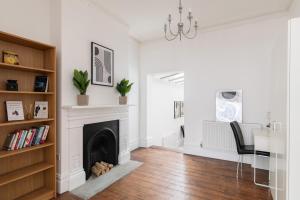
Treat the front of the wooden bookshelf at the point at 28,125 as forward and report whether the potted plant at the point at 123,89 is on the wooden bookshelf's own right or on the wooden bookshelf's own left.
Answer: on the wooden bookshelf's own left

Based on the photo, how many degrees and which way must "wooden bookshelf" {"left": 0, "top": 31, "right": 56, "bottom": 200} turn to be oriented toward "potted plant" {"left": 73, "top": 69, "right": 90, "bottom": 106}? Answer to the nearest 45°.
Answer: approximately 45° to its left

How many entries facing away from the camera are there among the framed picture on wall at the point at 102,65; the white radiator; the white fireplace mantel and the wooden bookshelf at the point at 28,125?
0

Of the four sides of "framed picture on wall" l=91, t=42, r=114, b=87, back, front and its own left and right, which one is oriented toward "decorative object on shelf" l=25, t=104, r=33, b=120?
right

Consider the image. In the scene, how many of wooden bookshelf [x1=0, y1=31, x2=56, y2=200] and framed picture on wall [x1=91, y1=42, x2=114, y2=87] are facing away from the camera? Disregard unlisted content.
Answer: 0

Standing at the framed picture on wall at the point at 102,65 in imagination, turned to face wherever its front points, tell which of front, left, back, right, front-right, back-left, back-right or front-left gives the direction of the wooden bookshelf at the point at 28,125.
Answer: right

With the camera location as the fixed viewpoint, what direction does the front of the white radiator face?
facing the viewer

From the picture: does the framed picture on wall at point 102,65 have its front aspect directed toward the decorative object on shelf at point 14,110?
no

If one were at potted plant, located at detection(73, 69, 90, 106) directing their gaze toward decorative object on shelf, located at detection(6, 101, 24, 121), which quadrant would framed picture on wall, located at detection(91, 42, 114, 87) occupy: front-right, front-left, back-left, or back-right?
back-right

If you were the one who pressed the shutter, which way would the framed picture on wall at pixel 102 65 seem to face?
facing the viewer and to the right of the viewer

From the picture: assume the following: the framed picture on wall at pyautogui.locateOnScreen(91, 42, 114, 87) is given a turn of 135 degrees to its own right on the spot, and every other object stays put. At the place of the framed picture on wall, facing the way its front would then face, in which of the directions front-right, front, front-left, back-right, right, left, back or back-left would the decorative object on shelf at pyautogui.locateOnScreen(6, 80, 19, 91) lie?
front-left

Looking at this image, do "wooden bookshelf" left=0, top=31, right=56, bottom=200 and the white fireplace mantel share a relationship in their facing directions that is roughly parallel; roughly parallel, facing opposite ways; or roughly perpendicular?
roughly parallel

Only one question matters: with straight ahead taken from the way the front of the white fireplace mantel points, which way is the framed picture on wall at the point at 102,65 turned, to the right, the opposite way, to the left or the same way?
the same way
